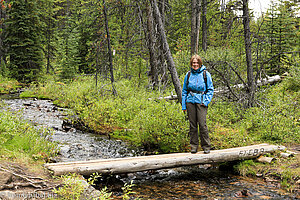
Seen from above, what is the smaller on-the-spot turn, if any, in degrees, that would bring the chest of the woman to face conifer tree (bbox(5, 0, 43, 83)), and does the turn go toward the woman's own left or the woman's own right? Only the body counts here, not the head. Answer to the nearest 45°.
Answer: approximately 135° to the woman's own right

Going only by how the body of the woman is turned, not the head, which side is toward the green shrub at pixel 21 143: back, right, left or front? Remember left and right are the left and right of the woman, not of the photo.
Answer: right

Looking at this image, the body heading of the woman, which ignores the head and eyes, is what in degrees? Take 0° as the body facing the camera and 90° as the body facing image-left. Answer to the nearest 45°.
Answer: approximately 0°

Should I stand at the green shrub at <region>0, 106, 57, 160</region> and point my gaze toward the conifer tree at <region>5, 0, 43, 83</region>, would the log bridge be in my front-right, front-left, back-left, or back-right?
back-right

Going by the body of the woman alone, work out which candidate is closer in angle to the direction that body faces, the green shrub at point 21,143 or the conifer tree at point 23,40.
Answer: the green shrub
